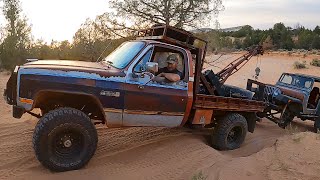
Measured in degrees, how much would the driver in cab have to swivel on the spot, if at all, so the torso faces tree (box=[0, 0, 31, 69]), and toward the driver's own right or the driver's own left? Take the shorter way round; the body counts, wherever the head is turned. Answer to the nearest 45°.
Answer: approximately 90° to the driver's own right

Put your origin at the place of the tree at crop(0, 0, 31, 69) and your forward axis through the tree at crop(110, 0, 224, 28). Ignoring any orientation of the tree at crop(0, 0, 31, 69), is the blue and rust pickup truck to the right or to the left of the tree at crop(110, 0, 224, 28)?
right

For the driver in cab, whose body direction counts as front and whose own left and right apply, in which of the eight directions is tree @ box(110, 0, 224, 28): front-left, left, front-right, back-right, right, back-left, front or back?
back-right

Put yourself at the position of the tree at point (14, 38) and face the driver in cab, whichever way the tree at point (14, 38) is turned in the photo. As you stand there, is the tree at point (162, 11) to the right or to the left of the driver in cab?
left

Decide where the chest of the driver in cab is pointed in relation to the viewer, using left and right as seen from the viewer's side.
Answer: facing the viewer and to the left of the viewer
